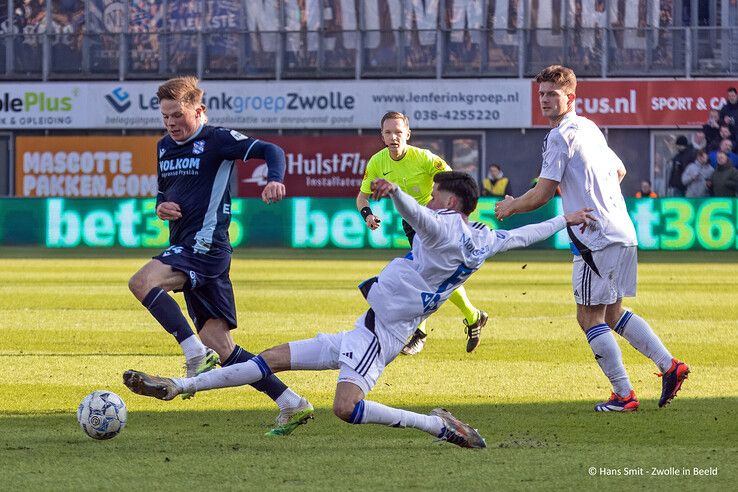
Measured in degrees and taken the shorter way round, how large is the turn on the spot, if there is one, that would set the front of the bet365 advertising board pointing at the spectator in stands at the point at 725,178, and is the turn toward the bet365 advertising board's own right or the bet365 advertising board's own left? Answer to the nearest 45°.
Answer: approximately 90° to the bet365 advertising board's own left

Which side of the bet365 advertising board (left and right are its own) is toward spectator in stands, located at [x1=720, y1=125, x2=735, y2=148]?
left

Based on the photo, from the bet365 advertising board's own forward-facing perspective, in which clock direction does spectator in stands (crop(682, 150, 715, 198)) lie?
The spectator in stands is roughly at 9 o'clock from the bet365 advertising board.

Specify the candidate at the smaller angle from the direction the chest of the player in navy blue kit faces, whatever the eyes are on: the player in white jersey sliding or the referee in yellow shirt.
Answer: the player in white jersey sliding

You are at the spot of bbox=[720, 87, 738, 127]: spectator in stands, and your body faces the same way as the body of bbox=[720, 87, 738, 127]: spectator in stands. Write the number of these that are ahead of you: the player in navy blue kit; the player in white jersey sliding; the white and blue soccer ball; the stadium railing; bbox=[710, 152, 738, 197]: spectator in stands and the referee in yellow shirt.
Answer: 5

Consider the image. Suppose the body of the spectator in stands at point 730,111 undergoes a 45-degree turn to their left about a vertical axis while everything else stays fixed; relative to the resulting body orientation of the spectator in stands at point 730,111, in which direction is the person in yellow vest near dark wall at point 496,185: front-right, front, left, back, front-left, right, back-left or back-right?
back-right
